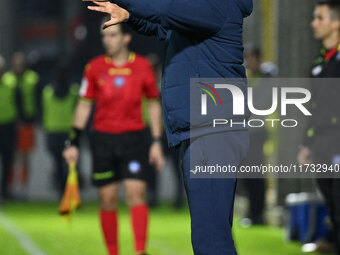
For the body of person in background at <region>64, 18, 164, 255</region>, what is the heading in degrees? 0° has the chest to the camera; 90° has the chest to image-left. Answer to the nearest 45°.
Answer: approximately 0°

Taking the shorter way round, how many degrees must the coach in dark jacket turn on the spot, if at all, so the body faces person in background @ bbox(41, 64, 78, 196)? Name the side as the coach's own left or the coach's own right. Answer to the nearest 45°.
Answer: approximately 90° to the coach's own right

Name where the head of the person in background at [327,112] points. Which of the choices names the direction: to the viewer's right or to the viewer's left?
to the viewer's left

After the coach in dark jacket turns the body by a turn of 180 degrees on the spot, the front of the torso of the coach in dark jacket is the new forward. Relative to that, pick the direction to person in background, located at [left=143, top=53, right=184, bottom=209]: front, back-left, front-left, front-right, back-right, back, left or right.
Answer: left
